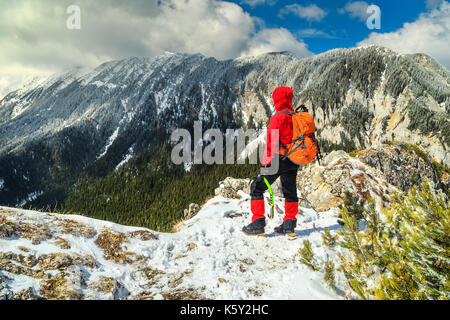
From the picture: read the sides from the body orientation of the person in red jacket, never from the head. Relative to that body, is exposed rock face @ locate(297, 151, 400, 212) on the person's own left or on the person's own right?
on the person's own right

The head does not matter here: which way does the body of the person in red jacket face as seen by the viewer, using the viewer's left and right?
facing to the left of the viewer

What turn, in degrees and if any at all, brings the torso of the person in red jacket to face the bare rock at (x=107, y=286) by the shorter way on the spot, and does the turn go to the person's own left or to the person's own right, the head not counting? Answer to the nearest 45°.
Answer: approximately 45° to the person's own left

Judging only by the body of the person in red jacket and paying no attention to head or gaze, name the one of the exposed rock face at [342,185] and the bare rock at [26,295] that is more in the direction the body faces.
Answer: the bare rock

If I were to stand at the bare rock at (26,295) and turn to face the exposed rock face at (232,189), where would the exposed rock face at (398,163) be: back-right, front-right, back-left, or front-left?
front-right

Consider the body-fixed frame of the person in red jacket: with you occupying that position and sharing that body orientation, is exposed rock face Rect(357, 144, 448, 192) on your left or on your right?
on your right

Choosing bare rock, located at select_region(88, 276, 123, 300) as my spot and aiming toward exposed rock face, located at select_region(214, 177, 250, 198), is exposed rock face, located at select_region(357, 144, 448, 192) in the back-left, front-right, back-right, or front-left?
front-right
